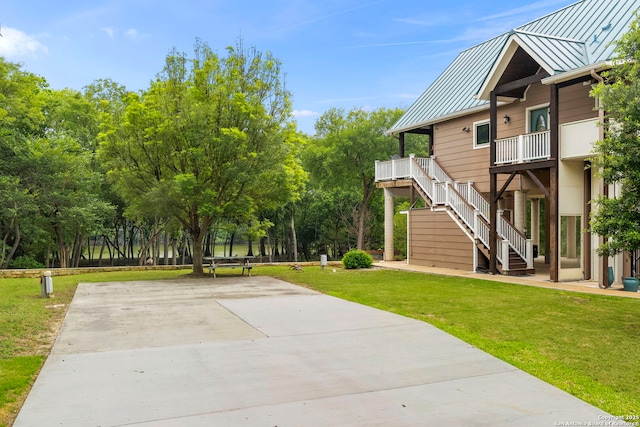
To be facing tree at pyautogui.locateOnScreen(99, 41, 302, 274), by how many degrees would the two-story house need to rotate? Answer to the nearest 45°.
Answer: approximately 45° to its right

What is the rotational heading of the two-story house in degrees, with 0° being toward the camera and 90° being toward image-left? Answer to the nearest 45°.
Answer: approximately 45°

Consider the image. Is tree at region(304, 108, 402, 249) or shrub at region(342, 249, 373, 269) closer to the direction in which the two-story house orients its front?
the shrub

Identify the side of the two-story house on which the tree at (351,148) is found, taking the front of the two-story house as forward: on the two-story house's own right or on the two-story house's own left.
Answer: on the two-story house's own right

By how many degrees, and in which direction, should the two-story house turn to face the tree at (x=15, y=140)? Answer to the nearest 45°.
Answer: approximately 45° to its right

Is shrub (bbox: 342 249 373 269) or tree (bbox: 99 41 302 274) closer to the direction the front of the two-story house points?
the tree

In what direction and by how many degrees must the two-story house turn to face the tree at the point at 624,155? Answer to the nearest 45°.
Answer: approximately 45° to its left
